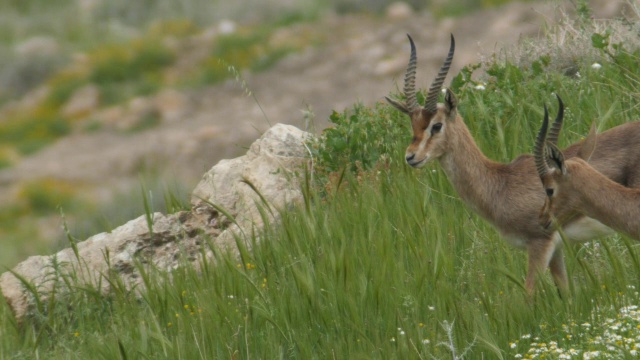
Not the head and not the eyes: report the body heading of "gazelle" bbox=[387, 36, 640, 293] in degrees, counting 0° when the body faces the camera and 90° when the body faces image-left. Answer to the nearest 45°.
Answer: approximately 90°

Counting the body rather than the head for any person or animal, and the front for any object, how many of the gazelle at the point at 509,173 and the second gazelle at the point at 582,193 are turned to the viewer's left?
2

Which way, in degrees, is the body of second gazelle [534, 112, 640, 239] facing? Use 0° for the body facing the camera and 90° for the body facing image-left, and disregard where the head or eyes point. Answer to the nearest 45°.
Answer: approximately 90°

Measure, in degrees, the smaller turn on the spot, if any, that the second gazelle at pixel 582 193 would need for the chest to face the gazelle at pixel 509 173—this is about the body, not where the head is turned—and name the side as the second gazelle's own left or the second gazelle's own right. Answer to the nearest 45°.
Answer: approximately 45° to the second gazelle's own right
